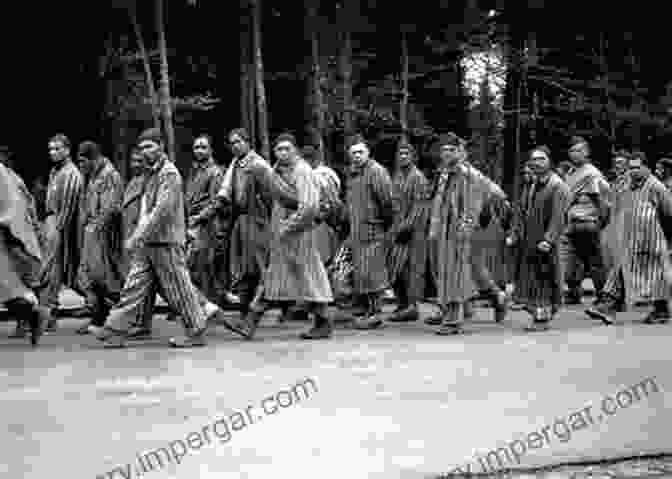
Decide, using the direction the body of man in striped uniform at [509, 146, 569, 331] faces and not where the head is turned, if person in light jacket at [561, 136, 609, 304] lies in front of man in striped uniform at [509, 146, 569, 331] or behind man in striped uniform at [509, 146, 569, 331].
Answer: behind

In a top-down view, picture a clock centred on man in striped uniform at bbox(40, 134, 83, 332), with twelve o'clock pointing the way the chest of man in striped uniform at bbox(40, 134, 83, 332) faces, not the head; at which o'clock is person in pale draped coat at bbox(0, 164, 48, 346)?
person in pale draped coat at bbox(0, 164, 48, 346) is roughly at 11 o'clock from man in striped uniform at bbox(40, 134, 83, 332).

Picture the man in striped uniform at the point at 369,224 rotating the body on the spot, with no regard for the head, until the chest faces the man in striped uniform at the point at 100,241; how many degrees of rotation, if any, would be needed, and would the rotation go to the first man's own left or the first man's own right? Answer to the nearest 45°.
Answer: approximately 45° to the first man's own right

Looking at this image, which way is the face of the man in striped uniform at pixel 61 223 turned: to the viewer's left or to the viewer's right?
to the viewer's left

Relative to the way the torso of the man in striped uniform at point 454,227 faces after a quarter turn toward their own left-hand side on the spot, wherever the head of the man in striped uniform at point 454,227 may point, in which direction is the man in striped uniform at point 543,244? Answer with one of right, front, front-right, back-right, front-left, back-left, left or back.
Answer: left

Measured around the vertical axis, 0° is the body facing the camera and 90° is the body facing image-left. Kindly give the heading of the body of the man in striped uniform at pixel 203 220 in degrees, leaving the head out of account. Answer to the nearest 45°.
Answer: approximately 45°

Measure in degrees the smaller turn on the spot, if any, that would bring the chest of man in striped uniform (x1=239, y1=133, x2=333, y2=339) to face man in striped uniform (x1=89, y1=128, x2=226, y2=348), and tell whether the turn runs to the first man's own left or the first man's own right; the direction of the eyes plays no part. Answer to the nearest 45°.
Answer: approximately 45° to the first man's own left

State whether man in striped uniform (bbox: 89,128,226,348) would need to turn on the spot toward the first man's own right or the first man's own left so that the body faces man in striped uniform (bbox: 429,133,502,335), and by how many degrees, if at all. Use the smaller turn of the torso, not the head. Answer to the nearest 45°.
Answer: approximately 180°

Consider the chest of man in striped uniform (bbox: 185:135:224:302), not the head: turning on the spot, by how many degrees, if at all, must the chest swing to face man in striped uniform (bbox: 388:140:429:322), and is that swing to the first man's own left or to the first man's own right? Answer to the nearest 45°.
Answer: approximately 135° to the first man's own left

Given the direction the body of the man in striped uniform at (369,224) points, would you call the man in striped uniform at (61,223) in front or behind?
in front

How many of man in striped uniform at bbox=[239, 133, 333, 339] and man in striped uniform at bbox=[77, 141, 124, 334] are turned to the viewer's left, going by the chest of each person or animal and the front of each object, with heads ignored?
2

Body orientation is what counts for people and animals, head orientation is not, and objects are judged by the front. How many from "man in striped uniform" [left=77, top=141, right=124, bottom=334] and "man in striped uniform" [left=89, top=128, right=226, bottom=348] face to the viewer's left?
2

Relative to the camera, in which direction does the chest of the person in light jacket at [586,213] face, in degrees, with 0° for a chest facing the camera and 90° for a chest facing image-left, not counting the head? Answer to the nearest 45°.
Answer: approximately 45°

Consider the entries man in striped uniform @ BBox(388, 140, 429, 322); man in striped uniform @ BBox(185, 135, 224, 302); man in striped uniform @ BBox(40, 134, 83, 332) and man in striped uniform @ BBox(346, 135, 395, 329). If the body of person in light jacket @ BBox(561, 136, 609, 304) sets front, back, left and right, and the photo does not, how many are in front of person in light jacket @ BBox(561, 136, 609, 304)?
4

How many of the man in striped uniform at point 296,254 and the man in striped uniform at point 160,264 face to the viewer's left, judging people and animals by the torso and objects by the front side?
2
